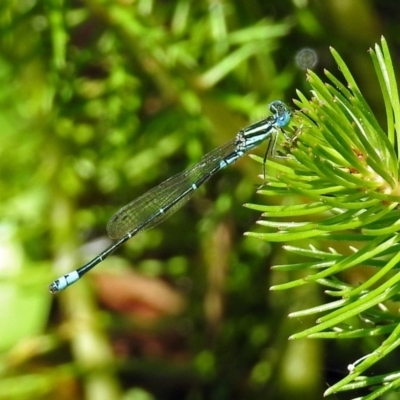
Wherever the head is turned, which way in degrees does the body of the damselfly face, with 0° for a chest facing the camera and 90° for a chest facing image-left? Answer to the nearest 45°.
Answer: approximately 270°
